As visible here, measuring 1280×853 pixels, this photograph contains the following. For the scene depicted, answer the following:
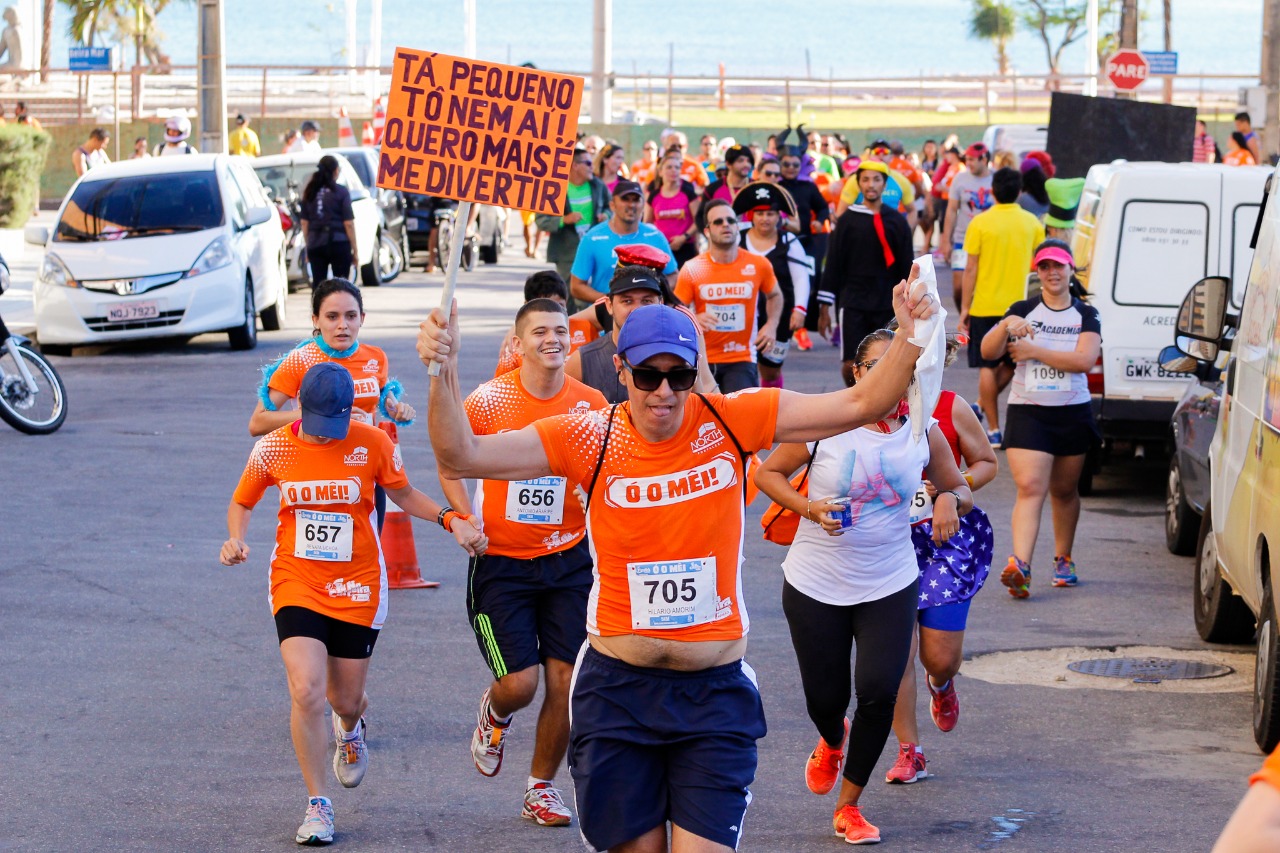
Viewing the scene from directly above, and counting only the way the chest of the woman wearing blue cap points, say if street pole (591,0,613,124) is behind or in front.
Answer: behind

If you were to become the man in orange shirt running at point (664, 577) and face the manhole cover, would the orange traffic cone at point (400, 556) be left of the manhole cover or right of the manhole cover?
left

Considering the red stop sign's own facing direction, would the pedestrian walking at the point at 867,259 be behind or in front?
in front

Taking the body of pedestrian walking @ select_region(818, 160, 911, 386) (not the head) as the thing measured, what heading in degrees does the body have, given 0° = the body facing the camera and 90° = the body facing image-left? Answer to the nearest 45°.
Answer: approximately 0°

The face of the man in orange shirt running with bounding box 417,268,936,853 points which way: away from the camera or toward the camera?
toward the camera

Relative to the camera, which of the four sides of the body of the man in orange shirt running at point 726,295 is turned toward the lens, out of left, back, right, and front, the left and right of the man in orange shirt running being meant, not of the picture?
front

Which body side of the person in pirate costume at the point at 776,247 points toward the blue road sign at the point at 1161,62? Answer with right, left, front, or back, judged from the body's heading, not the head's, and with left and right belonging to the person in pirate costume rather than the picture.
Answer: back

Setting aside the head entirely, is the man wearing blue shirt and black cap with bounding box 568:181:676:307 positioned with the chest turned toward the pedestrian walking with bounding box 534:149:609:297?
no

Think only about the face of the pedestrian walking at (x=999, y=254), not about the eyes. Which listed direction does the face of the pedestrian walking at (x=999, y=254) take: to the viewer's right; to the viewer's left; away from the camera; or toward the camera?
away from the camera

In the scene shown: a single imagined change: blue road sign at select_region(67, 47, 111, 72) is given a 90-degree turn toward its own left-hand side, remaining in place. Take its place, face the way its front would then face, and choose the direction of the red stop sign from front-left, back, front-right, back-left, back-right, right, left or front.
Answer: front-right

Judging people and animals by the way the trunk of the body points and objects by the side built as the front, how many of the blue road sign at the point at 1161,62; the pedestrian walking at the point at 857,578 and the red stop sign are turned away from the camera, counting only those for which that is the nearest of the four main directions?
0

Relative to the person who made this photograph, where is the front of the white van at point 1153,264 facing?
facing away from the viewer

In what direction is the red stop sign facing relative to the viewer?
toward the camera

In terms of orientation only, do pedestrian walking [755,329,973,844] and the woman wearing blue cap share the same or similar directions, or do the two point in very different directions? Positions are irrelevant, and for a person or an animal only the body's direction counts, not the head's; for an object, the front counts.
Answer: same or similar directions

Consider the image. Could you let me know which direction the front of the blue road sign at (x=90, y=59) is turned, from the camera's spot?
facing the viewer

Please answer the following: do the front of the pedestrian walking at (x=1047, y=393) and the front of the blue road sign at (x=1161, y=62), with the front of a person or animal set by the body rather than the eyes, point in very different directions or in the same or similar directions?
same or similar directions

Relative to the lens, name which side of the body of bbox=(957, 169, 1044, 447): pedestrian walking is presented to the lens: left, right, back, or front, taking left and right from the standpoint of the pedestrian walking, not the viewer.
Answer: back

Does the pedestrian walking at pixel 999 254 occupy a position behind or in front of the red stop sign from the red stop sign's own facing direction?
in front

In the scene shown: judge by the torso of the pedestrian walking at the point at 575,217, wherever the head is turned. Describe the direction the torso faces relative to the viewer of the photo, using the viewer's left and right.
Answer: facing the viewer and to the right of the viewer

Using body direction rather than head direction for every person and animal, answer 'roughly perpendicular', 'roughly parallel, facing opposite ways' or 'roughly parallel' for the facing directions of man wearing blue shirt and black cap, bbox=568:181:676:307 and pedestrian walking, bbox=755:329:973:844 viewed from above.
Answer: roughly parallel

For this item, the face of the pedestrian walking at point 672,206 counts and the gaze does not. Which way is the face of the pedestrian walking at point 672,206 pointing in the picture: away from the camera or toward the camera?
toward the camera
